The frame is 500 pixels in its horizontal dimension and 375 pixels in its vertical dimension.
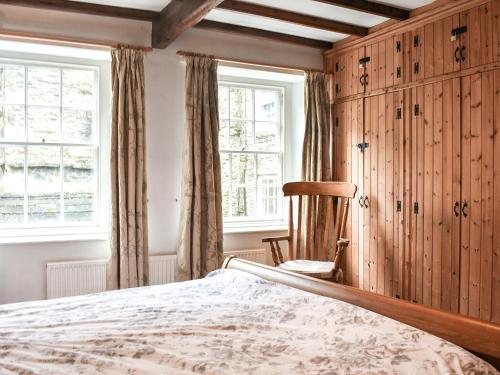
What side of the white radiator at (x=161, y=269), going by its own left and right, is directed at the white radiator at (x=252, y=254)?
left

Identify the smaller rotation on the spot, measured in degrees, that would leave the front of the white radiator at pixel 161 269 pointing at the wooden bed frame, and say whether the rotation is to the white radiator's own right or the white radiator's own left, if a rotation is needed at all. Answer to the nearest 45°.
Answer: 0° — it already faces it

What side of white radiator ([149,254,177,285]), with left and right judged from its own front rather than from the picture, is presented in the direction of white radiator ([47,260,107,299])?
right

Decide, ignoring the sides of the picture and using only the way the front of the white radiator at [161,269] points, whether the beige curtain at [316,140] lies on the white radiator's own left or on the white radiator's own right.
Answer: on the white radiator's own left

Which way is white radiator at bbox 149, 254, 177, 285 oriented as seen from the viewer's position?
toward the camera

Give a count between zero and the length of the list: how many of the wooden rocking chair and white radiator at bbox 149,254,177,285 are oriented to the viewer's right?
0

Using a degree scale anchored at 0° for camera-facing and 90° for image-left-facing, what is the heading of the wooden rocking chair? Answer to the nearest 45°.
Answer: approximately 45°
